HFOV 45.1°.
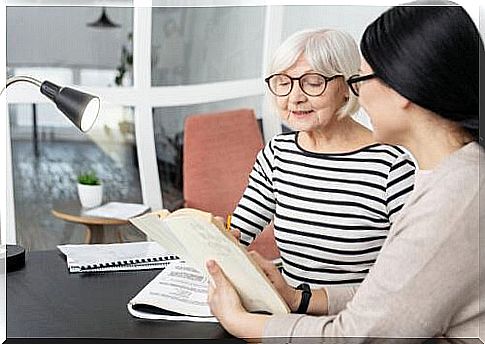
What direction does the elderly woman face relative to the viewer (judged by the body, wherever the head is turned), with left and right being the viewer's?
facing the viewer and to the left of the viewer

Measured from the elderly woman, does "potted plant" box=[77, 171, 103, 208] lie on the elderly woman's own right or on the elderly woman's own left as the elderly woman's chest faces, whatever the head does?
on the elderly woman's own right

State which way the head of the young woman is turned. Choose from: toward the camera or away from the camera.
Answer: away from the camera

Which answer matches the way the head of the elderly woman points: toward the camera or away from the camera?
toward the camera

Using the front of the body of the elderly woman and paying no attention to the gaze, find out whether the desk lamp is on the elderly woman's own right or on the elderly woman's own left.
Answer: on the elderly woman's own right
